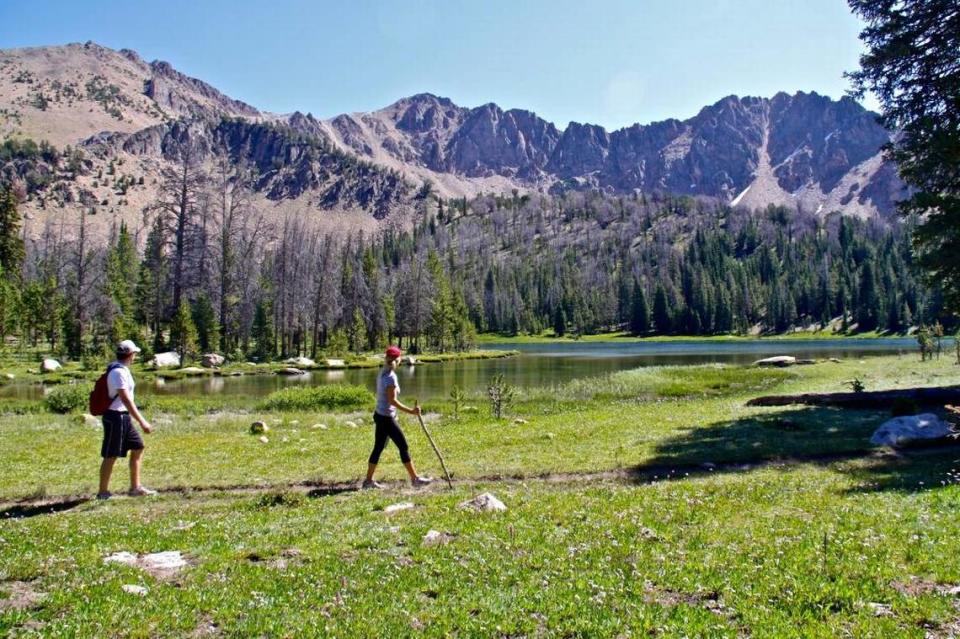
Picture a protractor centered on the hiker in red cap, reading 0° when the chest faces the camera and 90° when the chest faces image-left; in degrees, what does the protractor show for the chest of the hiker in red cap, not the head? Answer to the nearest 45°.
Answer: approximately 270°

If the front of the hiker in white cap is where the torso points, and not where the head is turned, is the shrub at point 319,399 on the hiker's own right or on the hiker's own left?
on the hiker's own left

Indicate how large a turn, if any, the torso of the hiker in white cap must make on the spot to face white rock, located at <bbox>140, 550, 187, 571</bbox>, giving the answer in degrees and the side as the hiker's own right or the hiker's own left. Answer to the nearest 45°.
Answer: approximately 90° to the hiker's own right

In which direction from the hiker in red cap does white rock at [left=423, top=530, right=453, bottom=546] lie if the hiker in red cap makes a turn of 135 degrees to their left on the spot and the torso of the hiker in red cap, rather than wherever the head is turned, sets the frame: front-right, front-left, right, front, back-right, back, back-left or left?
back-left

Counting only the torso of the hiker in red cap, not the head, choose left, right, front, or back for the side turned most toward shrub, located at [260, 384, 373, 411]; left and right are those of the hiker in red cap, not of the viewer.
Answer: left

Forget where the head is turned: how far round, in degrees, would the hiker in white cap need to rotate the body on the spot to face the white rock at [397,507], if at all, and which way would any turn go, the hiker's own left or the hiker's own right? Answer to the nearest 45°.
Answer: approximately 45° to the hiker's own right

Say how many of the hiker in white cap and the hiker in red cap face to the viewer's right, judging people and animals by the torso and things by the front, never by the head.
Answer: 2

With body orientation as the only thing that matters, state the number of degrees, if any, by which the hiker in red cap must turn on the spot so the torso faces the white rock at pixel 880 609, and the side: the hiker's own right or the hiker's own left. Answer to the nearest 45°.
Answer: approximately 45° to the hiker's own right

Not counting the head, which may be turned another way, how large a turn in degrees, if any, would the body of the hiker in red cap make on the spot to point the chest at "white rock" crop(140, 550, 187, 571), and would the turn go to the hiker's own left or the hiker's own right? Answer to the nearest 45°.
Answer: approximately 135° to the hiker's own right

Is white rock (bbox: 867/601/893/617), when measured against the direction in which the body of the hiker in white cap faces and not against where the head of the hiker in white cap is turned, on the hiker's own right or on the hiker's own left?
on the hiker's own right

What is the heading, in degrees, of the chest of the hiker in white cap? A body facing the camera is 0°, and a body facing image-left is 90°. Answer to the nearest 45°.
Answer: approximately 270°
